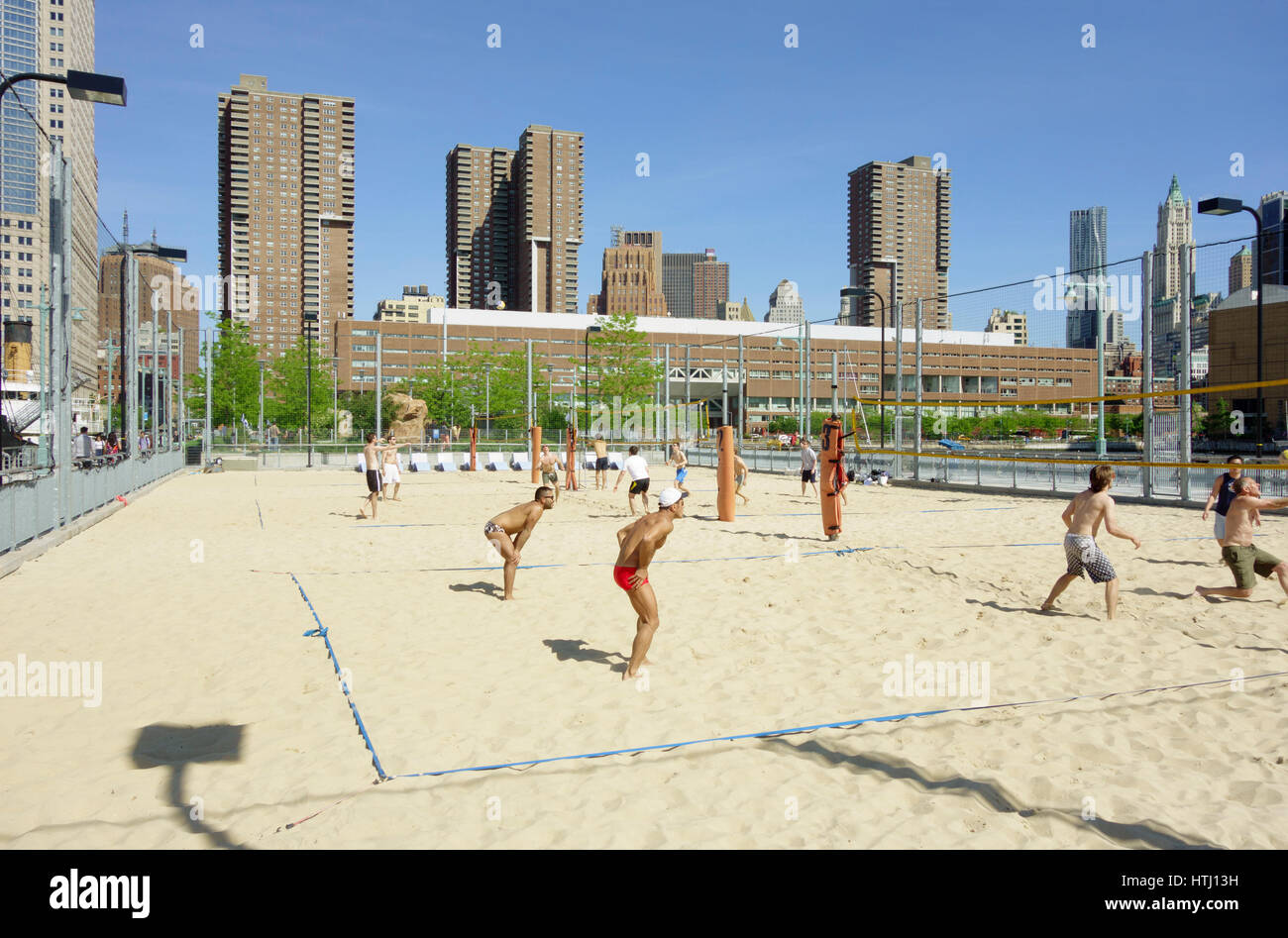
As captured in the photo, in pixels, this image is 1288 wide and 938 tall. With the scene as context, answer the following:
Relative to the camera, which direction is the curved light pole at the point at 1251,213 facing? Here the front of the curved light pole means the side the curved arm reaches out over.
to the viewer's left

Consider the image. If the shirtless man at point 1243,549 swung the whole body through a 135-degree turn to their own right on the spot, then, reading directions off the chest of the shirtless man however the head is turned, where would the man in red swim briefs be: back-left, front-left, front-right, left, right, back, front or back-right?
front

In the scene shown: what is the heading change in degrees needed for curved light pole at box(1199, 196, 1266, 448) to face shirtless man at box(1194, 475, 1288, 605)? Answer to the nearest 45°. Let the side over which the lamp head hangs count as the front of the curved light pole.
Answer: approximately 90° to its left

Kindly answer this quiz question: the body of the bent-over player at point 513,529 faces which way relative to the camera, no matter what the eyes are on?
to the viewer's right

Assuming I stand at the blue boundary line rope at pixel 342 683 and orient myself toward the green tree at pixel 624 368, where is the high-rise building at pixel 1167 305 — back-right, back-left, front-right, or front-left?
front-right

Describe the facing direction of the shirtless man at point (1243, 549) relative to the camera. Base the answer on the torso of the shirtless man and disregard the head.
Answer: to the viewer's right

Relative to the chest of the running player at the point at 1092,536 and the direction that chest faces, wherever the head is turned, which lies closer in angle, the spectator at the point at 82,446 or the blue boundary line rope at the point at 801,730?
the spectator

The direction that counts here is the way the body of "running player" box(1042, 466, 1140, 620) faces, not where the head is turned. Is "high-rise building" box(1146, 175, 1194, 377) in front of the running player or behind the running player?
in front

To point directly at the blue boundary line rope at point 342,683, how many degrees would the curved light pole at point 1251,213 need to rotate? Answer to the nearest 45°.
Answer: approximately 90° to its left
